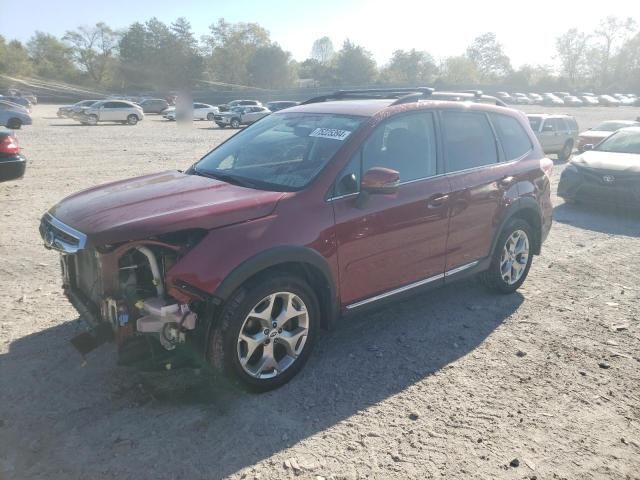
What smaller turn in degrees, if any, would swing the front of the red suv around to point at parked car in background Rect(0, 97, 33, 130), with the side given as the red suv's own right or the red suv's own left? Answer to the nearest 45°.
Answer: approximately 90° to the red suv's own right

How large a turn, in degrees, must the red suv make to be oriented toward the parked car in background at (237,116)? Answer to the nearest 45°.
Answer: approximately 135° to its right

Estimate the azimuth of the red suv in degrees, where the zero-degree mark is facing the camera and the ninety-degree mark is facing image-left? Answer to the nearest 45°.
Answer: approximately 45°

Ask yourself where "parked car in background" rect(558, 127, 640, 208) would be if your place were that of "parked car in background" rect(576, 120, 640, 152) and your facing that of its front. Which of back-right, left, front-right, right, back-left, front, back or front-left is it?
front-left

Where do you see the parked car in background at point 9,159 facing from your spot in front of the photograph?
facing to the left of the viewer
